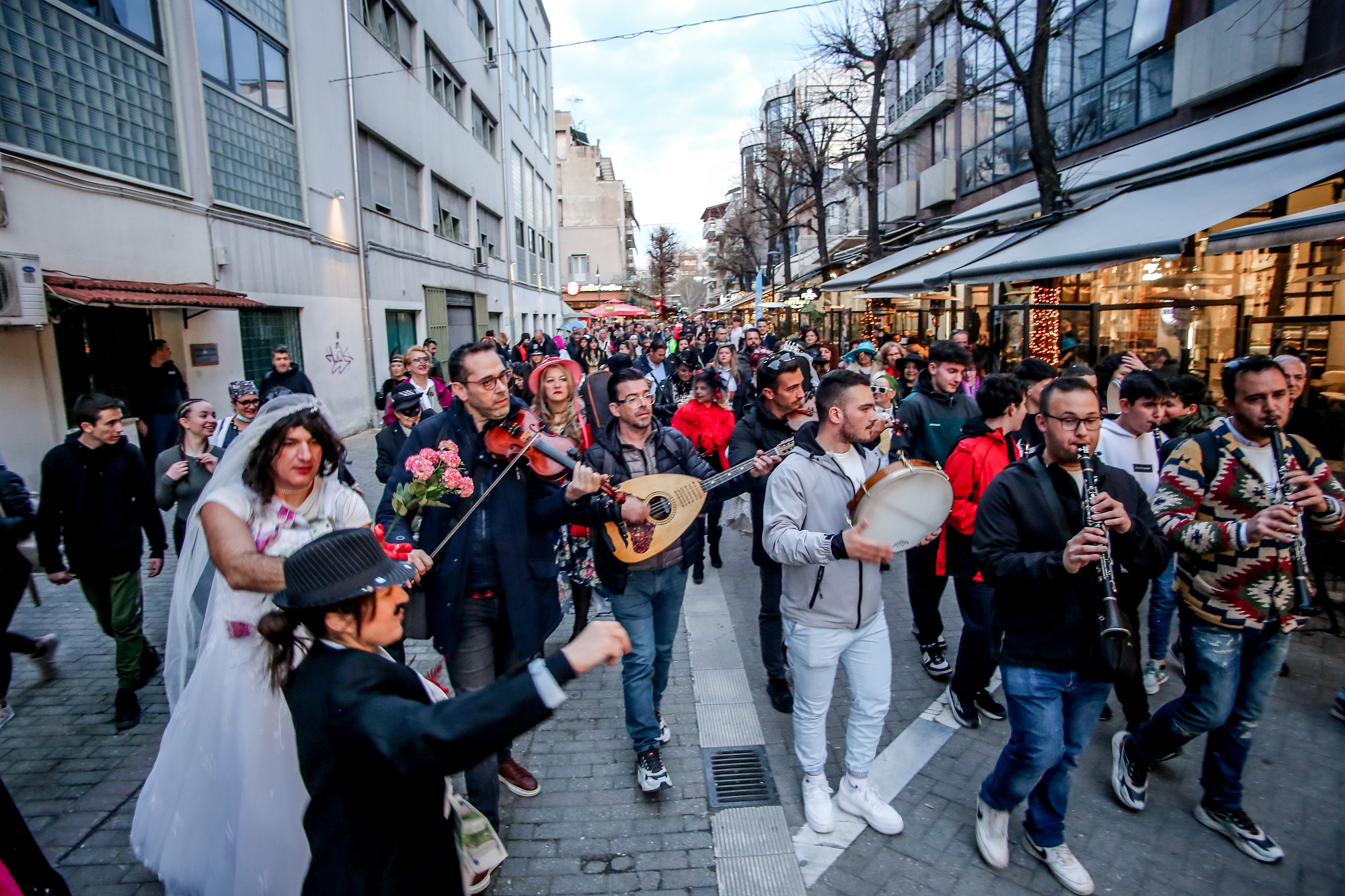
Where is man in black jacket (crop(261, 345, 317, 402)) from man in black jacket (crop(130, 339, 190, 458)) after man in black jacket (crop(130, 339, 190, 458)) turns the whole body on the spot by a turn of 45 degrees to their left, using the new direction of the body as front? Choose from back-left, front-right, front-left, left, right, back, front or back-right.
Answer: front

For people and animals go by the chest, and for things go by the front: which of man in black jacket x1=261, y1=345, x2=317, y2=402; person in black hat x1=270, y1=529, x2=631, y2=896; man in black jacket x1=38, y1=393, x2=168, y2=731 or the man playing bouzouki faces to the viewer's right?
the person in black hat

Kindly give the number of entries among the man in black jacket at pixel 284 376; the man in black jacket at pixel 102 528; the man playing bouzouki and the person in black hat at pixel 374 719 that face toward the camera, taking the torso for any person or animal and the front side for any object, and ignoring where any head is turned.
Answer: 3

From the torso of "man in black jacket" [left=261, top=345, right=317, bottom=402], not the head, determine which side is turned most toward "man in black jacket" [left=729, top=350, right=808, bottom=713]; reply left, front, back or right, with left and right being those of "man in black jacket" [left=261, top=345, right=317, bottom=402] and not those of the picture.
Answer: front

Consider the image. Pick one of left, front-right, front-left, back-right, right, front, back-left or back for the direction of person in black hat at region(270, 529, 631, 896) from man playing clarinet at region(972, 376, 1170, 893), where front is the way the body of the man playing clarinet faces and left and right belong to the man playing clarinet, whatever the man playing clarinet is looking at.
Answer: right

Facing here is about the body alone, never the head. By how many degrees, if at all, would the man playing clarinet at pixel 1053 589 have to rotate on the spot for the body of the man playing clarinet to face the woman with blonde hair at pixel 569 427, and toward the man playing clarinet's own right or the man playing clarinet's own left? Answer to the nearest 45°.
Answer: approximately 135° to the man playing clarinet's own right

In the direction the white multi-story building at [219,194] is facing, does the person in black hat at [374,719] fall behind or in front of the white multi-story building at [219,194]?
in front

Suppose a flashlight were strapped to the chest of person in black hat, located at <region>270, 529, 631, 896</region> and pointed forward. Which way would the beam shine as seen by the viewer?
to the viewer's right

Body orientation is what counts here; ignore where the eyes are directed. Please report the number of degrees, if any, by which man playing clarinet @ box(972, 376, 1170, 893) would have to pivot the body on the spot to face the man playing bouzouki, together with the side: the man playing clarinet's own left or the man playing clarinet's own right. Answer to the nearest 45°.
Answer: approximately 135° to the man playing clarinet's own right

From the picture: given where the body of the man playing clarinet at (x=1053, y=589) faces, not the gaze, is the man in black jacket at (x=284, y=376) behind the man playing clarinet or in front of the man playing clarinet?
behind

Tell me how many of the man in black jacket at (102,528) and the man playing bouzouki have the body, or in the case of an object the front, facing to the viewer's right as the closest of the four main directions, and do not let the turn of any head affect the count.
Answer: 0

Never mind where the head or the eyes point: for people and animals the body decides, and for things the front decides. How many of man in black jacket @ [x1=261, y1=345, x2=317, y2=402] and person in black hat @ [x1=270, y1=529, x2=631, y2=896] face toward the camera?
1

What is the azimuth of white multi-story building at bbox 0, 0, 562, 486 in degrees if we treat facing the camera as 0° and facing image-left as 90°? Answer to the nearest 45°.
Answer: approximately 315°

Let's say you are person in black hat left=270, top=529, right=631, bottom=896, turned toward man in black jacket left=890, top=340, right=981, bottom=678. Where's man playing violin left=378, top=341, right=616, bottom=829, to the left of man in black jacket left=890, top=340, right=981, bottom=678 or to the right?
left

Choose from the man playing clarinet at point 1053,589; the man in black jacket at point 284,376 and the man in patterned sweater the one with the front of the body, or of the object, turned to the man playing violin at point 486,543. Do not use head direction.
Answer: the man in black jacket
